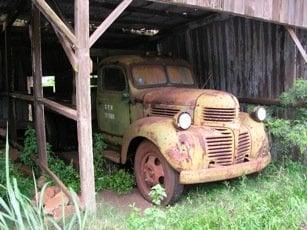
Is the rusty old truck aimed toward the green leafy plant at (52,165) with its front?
no

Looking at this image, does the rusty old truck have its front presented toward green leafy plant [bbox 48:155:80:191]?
no

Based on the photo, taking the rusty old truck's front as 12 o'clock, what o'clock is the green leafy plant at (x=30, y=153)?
The green leafy plant is roughly at 5 o'clock from the rusty old truck.

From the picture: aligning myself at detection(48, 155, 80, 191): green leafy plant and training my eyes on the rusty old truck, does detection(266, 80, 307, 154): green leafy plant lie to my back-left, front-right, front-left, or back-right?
front-left

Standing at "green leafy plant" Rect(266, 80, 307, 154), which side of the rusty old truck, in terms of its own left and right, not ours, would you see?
left
